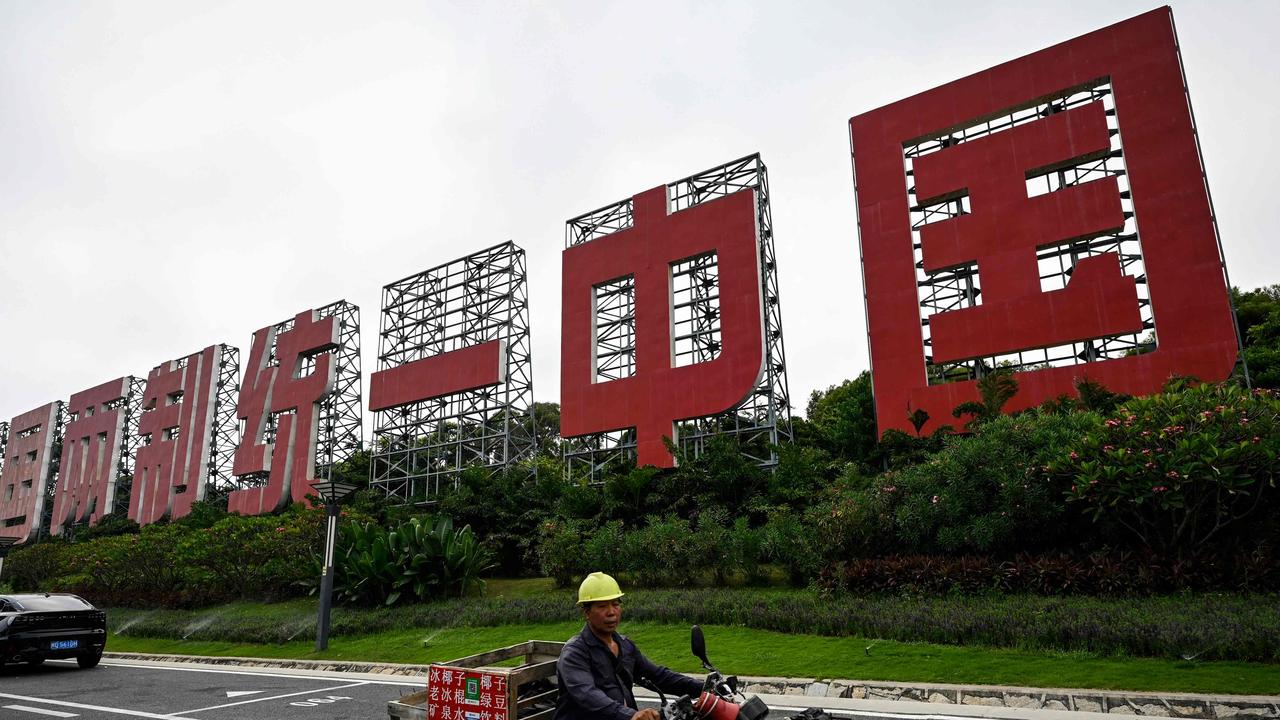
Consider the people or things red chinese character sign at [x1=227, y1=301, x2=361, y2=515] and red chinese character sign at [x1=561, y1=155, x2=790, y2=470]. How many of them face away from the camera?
0

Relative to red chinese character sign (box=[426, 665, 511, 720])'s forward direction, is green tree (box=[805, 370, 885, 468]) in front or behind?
behind

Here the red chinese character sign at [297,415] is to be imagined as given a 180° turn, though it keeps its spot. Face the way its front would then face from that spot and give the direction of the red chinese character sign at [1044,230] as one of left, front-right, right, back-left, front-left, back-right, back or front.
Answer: right

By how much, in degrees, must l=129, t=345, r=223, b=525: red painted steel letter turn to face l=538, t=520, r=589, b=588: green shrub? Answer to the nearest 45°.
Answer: approximately 45° to its left

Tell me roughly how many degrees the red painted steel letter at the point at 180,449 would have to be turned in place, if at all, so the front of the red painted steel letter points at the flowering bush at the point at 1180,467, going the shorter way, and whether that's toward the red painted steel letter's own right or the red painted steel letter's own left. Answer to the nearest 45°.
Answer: approximately 45° to the red painted steel letter's own left

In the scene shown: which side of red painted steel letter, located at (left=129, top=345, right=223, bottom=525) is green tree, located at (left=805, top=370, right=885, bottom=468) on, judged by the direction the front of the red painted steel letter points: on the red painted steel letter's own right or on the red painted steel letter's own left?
on the red painted steel letter's own left

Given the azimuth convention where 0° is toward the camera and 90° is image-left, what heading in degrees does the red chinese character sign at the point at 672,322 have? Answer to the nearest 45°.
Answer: approximately 45°

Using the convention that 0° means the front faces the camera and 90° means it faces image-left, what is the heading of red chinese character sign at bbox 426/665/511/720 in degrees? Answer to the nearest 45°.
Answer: approximately 0°

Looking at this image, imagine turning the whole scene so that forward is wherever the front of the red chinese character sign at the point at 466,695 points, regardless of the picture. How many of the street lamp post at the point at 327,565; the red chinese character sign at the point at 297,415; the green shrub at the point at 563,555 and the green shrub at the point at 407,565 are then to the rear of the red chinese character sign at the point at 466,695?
4

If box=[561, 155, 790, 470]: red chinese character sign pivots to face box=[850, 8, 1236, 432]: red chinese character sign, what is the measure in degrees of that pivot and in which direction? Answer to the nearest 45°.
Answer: approximately 90° to its left

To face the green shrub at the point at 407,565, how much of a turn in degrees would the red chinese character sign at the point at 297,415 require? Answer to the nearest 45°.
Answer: approximately 45° to its left

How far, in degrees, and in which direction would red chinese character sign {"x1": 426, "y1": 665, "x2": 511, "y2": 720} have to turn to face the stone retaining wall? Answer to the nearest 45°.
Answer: approximately 135° to its left
